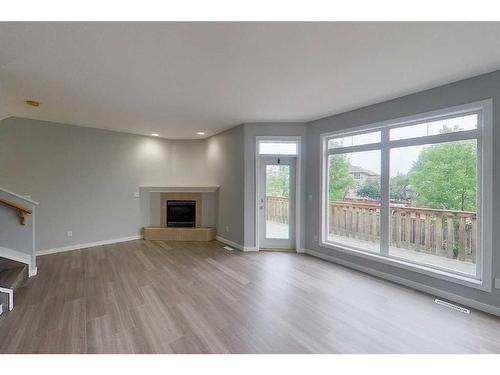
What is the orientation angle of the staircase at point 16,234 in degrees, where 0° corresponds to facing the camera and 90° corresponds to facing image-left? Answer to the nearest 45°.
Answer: approximately 315°

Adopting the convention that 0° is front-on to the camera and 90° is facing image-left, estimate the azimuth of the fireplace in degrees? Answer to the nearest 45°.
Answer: approximately 0°

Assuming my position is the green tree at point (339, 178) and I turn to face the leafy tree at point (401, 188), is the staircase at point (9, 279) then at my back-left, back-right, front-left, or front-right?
back-right

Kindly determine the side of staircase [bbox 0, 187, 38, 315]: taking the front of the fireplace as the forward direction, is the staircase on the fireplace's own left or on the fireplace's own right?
on the fireplace's own right

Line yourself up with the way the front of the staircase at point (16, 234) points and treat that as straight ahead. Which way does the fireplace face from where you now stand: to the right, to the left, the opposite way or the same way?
to the right

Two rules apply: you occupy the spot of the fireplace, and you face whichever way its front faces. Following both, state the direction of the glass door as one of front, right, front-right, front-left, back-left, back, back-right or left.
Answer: front-left
